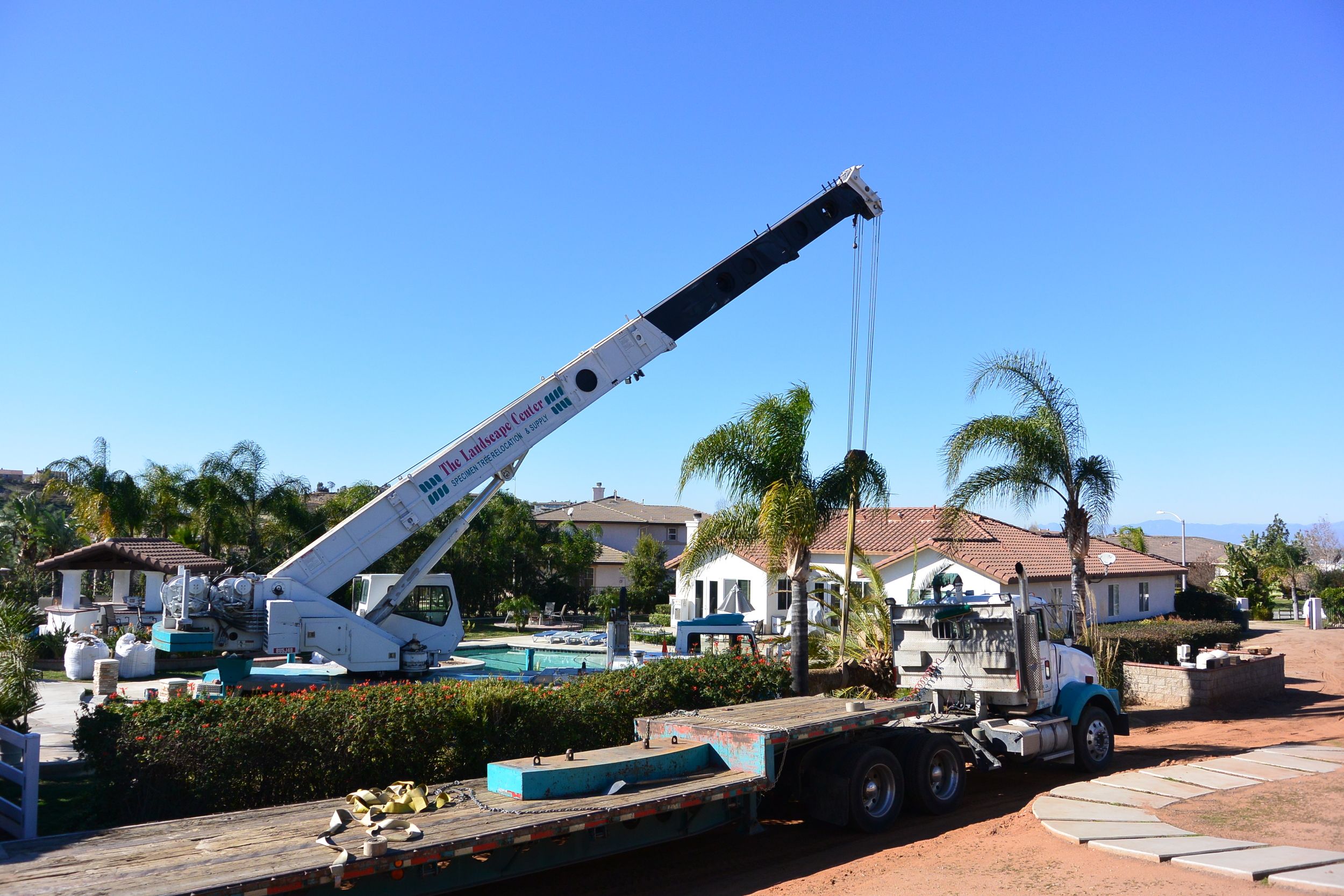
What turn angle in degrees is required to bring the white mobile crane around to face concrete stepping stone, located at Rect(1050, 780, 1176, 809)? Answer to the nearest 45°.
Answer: approximately 45° to its right

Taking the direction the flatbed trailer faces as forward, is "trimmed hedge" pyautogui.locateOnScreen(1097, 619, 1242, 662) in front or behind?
in front

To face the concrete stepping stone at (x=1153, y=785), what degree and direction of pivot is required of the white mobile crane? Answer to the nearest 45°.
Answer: approximately 45° to its right

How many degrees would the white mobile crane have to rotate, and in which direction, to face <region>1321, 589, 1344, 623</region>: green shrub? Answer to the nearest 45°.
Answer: approximately 45° to its left

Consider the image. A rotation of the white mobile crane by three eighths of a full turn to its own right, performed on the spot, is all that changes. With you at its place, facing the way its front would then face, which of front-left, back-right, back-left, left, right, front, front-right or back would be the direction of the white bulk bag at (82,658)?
right

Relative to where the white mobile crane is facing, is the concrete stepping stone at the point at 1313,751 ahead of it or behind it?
ahead

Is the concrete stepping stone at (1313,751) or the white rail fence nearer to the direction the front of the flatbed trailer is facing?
the concrete stepping stone

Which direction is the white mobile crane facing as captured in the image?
to the viewer's right

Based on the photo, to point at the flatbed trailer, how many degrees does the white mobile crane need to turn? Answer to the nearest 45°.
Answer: approximately 90° to its right

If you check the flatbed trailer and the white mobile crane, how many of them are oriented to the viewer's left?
0

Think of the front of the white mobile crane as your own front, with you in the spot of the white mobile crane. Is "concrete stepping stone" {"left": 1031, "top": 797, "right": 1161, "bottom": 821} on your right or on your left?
on your right

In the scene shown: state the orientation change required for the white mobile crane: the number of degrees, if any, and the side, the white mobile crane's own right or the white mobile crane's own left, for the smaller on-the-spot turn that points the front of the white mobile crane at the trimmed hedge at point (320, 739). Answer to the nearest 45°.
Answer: approximately 90° to the white mobile crane's own right

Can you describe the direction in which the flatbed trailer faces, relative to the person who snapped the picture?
facing away from the viewer and to the right of the viewer
